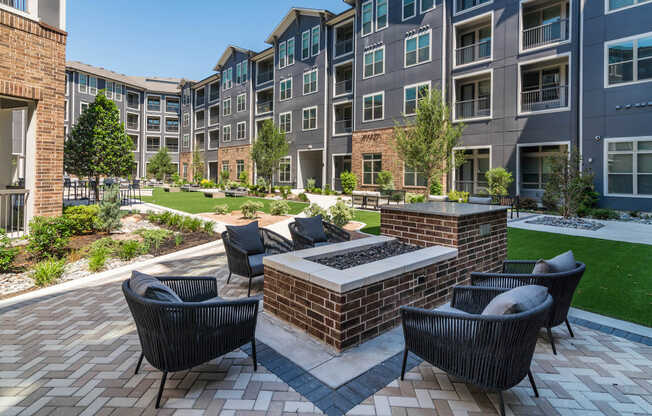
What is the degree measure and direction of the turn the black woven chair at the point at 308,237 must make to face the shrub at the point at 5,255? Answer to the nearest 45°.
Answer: approximately 135° to its right

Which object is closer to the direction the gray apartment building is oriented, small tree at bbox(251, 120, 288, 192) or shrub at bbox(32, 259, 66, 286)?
the shrub

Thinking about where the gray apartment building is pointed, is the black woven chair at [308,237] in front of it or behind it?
in front

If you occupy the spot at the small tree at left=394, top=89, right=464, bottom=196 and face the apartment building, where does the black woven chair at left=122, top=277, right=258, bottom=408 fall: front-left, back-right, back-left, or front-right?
back-left

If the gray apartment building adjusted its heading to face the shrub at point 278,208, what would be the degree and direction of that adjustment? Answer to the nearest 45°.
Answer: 0° — it already faces it

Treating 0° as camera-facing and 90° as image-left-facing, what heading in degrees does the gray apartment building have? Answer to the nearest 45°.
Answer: approximately 45°

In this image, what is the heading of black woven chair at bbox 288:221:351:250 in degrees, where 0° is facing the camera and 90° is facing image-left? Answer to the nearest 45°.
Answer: approximately 315°

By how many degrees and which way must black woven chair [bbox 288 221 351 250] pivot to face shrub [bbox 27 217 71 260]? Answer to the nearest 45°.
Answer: approximately 135° to its right

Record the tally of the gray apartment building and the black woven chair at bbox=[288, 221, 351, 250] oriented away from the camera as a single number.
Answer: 0
